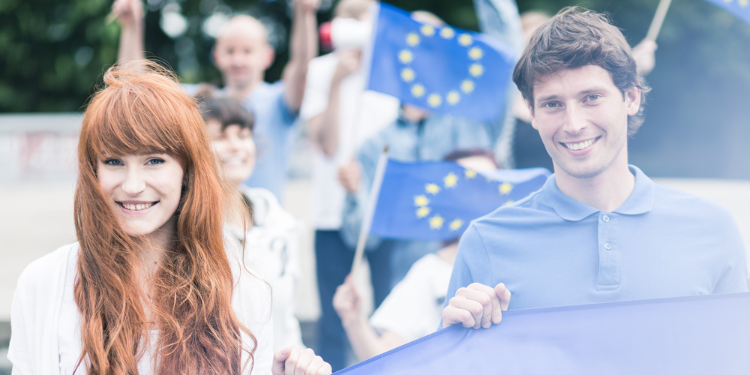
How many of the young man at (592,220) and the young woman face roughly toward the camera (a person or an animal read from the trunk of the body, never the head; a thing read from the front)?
2

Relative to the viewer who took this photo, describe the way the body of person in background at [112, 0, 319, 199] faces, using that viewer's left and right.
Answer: facing the viewer

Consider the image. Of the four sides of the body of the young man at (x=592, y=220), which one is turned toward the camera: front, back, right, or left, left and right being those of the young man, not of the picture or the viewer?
front

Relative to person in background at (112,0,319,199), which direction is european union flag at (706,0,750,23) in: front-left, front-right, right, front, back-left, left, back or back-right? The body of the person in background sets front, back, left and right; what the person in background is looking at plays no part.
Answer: front-left

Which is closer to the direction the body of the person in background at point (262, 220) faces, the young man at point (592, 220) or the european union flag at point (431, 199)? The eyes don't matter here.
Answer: the young man

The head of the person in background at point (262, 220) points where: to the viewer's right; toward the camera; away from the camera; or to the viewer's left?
toward the camera

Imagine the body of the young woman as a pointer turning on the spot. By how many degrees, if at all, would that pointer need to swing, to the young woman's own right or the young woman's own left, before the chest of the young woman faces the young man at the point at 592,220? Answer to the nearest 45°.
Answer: approximately 90° to the young woman's own left

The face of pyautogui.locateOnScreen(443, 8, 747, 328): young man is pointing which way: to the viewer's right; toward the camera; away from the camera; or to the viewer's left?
toward the camera

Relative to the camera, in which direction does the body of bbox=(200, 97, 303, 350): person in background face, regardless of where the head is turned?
toward the camera

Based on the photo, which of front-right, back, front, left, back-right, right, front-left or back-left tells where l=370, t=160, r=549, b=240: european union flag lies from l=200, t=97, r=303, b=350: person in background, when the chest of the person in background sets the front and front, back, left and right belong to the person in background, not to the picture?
left

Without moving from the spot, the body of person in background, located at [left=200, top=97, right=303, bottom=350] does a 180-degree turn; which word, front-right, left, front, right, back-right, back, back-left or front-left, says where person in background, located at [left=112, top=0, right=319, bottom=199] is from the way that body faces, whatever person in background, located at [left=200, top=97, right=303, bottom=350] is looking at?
front

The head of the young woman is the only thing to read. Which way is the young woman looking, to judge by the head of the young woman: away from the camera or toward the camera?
toward the camera

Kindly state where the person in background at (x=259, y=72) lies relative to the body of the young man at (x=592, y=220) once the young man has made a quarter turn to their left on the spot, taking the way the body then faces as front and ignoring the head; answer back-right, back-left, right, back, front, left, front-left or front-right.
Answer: back-left

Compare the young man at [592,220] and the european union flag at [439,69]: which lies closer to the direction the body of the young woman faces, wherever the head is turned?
the young man
